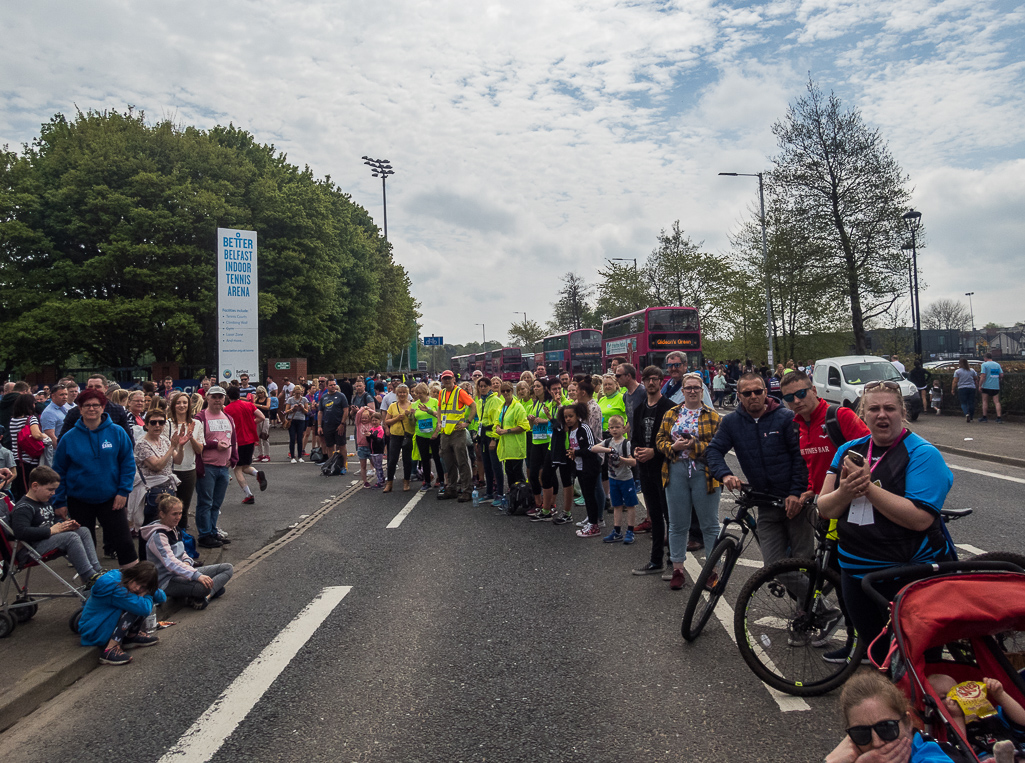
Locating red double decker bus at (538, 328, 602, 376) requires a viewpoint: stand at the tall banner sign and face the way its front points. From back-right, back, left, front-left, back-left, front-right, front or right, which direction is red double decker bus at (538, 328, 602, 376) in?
back-left

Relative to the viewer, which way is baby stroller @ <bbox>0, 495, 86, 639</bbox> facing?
to the viewer's right

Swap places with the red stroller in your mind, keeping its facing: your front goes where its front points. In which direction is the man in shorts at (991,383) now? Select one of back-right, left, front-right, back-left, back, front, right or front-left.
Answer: back-left

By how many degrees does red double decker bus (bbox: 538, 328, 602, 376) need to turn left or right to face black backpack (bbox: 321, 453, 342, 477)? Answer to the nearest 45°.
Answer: approximately 45° to its right

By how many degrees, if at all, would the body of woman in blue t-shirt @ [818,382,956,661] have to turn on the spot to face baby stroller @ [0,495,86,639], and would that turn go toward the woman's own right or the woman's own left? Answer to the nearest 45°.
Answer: approximately 45° to the woman's own right

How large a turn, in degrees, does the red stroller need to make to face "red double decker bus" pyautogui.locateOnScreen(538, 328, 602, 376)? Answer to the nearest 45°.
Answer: approximately 180°
